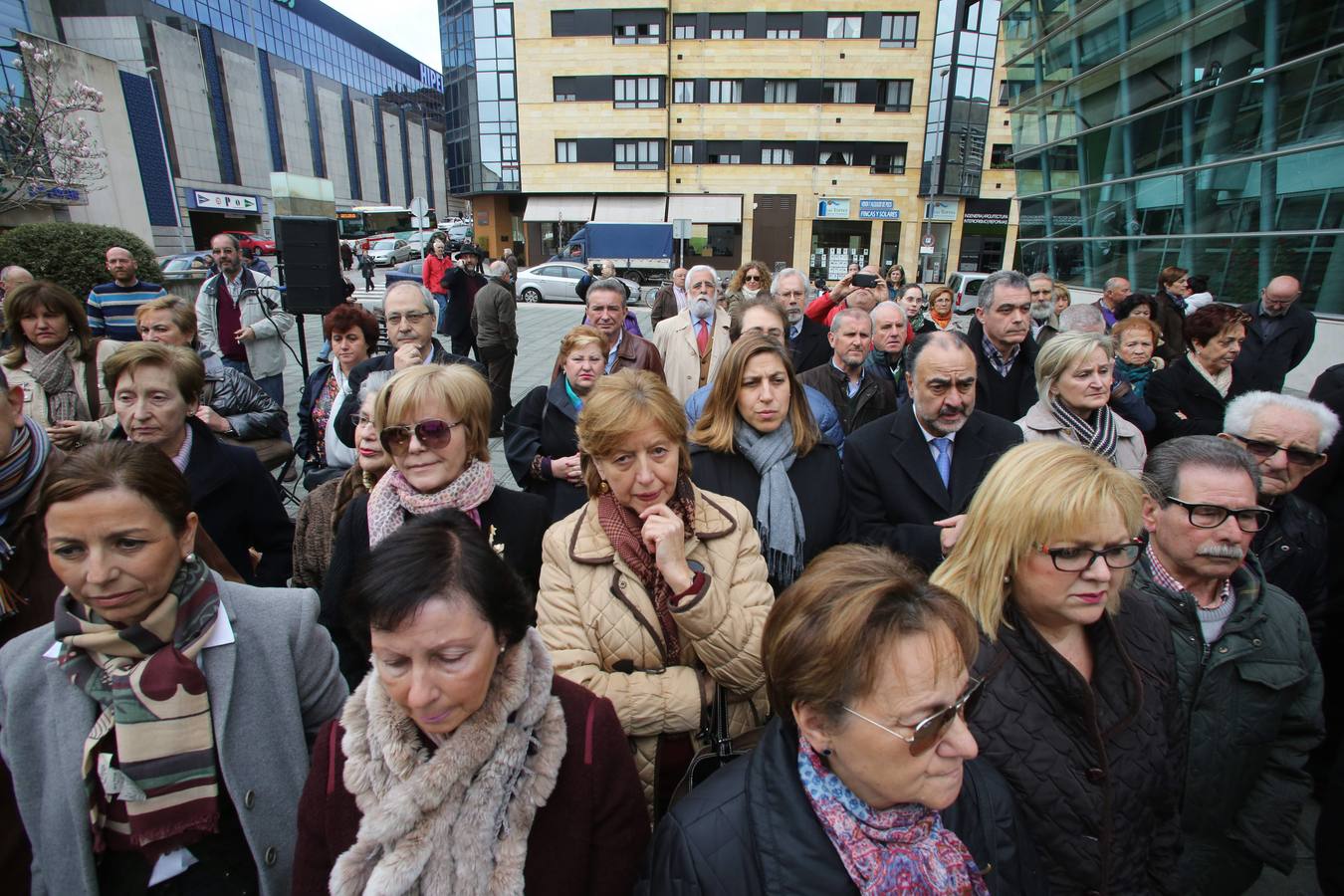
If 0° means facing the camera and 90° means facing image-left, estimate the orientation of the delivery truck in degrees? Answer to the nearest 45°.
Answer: approximately 90°

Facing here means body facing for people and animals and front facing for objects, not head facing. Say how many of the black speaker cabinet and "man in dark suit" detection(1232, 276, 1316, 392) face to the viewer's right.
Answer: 0

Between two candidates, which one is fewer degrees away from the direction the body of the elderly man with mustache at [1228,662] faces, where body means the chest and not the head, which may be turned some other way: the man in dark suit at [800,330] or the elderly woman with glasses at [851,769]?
the elderly woman with glasses

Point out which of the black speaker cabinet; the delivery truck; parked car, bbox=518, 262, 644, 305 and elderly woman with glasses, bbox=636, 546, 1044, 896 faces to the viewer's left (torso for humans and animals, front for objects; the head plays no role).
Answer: the delivery truck

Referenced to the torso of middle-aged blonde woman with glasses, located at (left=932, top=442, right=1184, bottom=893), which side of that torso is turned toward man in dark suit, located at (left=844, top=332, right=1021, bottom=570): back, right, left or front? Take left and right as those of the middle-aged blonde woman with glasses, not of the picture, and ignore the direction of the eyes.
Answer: back

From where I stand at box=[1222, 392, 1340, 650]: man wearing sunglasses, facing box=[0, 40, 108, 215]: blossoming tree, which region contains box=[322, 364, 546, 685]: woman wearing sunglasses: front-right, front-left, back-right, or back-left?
front-left

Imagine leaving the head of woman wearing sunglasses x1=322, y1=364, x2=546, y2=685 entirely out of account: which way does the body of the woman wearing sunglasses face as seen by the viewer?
toward the camera

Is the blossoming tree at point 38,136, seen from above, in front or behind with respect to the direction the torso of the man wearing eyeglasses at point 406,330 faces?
behind

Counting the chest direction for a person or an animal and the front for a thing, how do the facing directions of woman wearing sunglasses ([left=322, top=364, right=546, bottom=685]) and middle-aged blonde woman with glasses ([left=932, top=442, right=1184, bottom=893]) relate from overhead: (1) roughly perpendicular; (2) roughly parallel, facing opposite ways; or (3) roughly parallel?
roughly parallel

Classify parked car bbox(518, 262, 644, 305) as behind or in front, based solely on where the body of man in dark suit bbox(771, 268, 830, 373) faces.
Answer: behind

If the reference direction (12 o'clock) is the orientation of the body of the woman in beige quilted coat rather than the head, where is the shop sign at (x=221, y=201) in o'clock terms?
The shop sign is roughly at 5 o'clock from the woman in beige quilted coat.

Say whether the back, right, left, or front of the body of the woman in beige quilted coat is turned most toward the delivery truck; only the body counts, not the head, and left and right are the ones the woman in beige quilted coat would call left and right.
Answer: back

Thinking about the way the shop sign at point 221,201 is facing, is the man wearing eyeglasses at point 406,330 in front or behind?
in front

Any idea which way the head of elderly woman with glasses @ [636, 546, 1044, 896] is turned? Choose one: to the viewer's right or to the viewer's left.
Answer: to the viewer's right

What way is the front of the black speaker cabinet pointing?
toward the camera

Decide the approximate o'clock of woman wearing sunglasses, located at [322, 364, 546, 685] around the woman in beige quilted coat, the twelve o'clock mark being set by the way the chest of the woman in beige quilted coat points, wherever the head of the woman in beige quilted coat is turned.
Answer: The woman wearing sunglasses is roughly at 4 o'clock from the woman in beige quilted coat.
